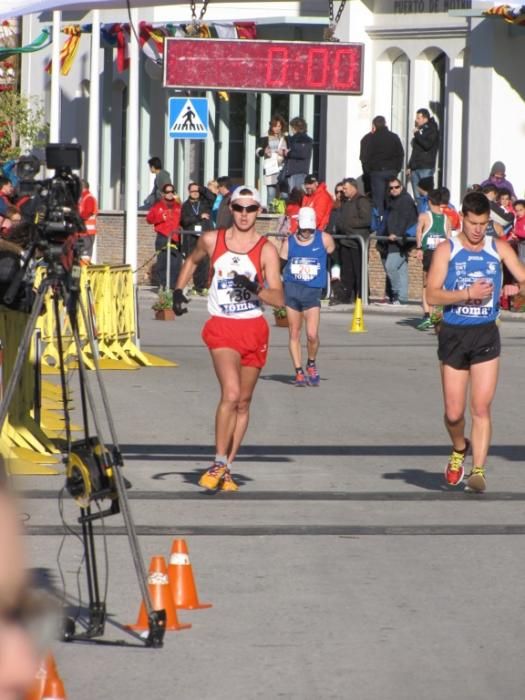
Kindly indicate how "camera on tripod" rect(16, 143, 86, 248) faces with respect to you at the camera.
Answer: facing away from the viewer

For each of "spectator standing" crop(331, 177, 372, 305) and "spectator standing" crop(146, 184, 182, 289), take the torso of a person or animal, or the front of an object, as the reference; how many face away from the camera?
0

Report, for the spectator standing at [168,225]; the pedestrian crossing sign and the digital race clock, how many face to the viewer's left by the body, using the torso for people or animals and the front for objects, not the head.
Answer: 0

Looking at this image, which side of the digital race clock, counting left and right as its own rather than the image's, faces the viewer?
front

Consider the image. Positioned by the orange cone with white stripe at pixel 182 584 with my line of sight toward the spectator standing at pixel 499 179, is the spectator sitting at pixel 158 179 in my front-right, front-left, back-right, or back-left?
front-left

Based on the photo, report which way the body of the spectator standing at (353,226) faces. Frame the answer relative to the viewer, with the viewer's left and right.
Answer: facing the viewer and to the left of the viewer

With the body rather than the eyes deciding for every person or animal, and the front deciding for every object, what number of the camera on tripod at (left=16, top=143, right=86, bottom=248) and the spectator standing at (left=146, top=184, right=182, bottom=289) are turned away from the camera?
1

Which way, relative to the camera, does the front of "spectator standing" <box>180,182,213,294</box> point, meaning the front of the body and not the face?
toward the camera

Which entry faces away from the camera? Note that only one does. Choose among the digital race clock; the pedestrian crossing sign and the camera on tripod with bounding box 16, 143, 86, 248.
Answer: the camera on tripod

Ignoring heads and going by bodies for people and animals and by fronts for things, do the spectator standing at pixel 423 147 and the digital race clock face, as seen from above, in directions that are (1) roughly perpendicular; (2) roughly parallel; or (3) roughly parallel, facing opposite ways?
roughly perpendicular

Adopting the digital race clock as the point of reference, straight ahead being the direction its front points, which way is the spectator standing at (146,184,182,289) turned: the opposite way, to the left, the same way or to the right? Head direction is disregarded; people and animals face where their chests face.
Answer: the same way

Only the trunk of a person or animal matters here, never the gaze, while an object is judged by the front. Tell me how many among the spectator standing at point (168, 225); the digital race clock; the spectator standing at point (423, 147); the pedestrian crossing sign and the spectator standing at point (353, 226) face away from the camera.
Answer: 0

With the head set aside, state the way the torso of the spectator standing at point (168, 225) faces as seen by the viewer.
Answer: toward the camera
